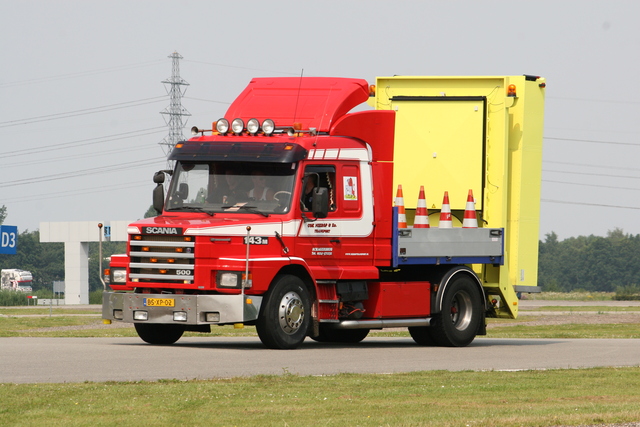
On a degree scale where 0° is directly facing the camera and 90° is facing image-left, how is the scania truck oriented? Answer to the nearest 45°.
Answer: approximately 45°
